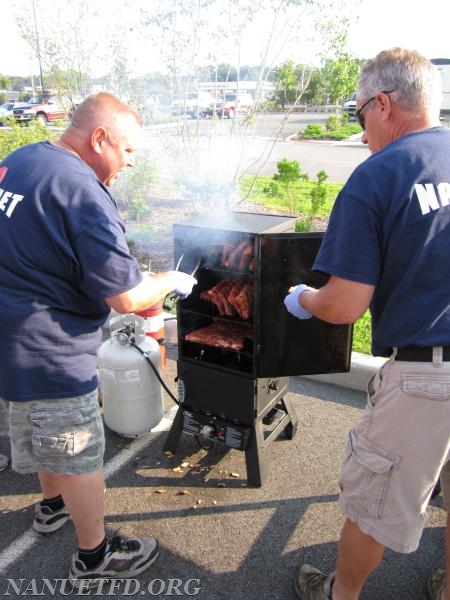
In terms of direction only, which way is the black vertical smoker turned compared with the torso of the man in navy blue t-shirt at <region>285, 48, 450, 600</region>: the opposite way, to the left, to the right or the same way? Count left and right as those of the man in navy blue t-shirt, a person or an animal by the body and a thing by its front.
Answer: to the left

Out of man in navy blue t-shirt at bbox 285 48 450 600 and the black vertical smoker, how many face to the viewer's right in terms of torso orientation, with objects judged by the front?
0

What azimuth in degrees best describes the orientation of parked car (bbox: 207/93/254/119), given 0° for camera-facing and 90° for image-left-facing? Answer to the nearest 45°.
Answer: approximately 45°

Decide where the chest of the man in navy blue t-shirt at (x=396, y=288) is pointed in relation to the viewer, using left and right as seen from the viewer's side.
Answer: facing away from the viewer and to the left of the viewer

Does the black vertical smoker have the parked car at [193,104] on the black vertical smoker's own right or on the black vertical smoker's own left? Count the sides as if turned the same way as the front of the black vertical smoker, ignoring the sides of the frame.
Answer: on the black vertical smoker's own right

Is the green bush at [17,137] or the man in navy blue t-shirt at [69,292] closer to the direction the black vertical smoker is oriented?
the man in navy blue t-shirt

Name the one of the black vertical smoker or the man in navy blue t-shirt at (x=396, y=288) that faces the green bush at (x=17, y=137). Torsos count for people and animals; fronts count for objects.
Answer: the man in navy blue t-shirt

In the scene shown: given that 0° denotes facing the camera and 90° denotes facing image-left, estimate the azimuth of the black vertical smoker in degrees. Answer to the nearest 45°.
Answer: approximately 45°

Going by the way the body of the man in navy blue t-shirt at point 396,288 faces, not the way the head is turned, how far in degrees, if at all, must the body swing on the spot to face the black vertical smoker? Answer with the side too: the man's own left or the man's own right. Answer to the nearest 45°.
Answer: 0° — they already face it

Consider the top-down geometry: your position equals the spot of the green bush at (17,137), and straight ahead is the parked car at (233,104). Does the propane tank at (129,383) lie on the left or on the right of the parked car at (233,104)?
right

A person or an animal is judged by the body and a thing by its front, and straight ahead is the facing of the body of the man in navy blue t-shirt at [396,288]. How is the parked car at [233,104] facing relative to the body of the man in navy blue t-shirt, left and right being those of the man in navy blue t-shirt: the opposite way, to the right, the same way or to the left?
to the left

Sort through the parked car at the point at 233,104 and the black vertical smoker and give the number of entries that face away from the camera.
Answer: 0

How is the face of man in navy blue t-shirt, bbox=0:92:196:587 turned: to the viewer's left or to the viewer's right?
to the viewer's right
